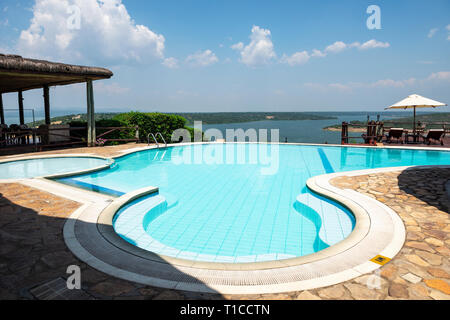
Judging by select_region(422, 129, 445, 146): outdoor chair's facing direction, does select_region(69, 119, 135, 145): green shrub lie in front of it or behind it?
in front

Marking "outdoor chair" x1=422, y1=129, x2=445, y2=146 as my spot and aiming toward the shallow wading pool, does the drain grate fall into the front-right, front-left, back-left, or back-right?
front-left

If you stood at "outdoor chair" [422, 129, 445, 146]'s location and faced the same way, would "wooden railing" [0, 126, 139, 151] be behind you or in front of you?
in front

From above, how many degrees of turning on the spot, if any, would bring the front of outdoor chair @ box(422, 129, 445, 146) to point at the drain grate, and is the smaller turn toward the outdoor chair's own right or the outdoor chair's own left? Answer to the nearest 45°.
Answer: approximately 135° to the outdoor chair's own left

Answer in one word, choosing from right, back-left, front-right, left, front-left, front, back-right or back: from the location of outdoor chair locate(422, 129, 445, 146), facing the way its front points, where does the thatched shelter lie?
front
